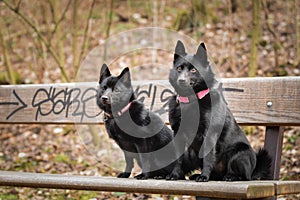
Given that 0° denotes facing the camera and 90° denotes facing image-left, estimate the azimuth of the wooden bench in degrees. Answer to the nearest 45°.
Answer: approximately 0°

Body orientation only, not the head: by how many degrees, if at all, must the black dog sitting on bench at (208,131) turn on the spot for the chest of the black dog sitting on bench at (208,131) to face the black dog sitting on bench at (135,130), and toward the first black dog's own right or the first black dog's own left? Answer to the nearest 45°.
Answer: approximately 90° to the first black dog's own right

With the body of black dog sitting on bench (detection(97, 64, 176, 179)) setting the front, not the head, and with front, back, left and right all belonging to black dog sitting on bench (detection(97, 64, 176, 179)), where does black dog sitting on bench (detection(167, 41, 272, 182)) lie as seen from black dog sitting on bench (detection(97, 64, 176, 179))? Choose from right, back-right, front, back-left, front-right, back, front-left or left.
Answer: left

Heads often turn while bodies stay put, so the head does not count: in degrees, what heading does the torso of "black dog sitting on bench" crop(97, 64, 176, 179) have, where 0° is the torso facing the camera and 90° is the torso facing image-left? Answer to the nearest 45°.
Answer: approximately 45°
